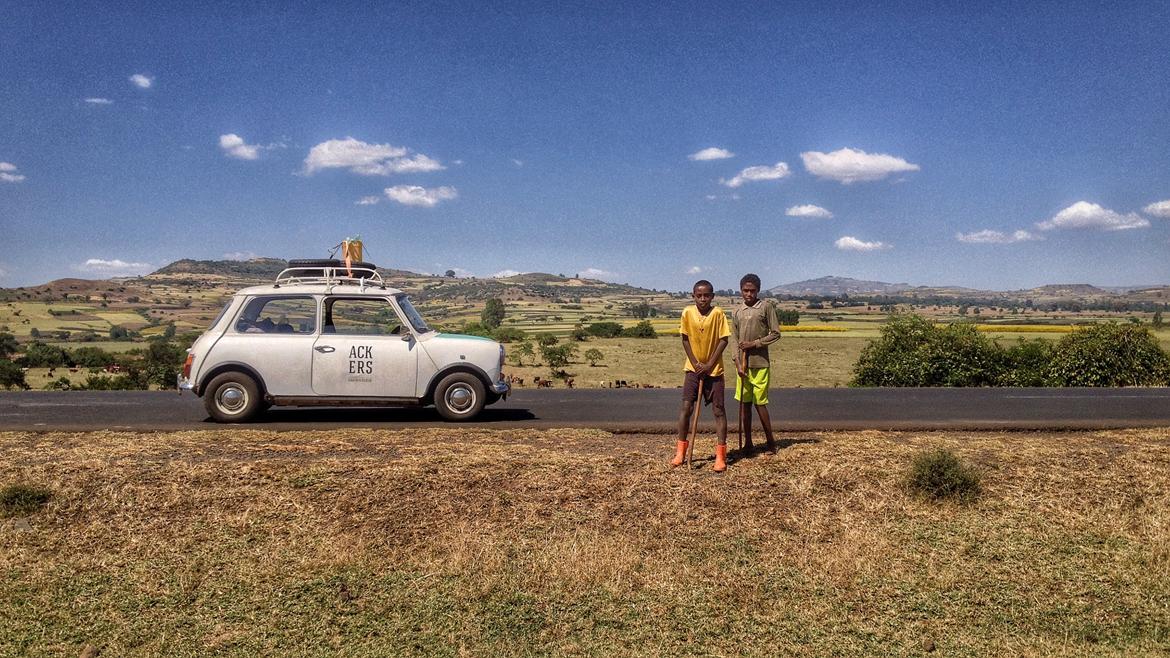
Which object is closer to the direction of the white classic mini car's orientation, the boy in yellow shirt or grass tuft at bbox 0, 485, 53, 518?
the boy in yellow shirt

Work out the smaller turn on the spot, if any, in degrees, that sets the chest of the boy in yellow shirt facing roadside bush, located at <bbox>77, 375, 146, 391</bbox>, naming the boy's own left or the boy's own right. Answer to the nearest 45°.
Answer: approximately 135° to the boy's own right

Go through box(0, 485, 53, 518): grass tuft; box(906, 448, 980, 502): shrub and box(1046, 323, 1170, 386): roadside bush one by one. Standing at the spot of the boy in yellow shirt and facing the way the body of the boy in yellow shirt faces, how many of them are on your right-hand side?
1

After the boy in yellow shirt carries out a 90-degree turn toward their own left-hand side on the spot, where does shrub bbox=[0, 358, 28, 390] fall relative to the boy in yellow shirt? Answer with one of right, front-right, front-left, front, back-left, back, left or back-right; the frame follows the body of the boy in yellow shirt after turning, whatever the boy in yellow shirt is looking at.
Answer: back-left

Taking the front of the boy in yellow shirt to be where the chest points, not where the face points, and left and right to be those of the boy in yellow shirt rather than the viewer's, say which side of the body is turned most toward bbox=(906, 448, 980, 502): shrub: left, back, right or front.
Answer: left

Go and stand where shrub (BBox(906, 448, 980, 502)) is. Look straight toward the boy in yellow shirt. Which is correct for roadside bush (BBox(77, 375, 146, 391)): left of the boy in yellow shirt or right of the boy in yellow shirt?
right

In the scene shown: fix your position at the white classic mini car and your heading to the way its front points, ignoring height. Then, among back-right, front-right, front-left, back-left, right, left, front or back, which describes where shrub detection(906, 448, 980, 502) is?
front-right

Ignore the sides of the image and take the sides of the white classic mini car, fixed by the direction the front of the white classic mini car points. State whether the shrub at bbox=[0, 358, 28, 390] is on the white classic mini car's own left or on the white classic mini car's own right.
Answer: on the white classic mini car's own left

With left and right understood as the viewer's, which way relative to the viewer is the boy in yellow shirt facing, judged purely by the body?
facing the viewer

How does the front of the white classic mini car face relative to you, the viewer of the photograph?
facing to the right of the viewer

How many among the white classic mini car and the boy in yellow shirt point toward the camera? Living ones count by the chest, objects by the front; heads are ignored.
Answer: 1

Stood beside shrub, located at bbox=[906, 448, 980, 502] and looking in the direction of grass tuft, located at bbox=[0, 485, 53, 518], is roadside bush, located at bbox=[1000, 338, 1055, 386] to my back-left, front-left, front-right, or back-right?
back-right

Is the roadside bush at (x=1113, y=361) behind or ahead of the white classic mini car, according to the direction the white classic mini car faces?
ahead
